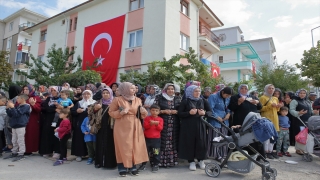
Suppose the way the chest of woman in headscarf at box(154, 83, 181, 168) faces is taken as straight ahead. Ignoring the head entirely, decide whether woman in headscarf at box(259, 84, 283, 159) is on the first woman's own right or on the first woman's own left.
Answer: on the first woman's own left

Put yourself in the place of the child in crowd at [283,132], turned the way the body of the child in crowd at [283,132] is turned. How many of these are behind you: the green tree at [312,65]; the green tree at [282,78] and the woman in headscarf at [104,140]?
2

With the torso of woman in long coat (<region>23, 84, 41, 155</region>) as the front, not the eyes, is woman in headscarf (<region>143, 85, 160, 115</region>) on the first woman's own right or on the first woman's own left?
on the first woman's own left

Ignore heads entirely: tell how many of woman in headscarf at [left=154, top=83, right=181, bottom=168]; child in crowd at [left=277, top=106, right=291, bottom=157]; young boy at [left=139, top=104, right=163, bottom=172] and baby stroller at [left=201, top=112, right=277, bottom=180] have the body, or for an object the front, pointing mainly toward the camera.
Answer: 3

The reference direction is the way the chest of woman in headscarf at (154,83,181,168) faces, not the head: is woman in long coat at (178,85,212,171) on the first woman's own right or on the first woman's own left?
on the first woman's own left

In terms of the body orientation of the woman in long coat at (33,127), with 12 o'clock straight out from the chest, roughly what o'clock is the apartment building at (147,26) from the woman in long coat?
The apartment building is roughly at 6 o'clock from the woman in long coat.

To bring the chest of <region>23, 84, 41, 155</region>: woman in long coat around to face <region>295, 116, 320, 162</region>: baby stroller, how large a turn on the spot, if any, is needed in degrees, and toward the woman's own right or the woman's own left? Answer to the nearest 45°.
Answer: approximately 90° to the woman's own left

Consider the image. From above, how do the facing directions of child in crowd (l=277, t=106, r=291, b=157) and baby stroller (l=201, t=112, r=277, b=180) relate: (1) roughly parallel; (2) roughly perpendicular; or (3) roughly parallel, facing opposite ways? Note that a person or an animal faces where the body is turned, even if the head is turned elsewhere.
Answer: roughly perpendicular
